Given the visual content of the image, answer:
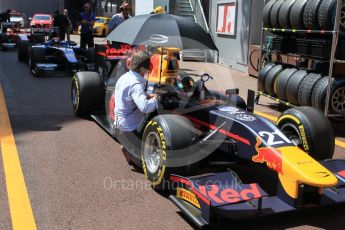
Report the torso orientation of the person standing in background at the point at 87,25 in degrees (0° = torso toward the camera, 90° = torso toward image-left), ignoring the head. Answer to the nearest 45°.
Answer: approximately 0°

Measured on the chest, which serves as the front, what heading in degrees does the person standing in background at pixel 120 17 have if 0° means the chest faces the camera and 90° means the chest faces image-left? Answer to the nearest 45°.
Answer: approximately 315°

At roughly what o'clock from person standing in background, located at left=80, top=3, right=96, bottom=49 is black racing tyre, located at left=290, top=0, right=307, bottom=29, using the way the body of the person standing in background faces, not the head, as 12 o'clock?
The black racing tyre is roughly at 11 o'clock from the person standing in background.

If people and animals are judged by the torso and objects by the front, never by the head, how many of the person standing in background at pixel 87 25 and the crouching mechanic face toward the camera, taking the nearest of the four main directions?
1

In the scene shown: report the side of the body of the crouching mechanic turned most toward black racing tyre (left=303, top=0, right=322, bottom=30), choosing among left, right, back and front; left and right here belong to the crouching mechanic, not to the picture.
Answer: front

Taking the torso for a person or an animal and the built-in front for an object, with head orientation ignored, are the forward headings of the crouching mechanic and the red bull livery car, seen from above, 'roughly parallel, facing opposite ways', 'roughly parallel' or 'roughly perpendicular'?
roughly perpendicular

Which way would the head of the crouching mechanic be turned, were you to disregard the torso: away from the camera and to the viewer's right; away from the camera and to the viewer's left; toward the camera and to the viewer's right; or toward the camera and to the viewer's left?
away from the camera and to the viewer's right

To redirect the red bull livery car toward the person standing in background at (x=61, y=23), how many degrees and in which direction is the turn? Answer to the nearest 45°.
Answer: approximately 180°

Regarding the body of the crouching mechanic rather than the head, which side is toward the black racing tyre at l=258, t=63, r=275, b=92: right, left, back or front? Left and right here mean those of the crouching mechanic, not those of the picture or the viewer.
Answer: front

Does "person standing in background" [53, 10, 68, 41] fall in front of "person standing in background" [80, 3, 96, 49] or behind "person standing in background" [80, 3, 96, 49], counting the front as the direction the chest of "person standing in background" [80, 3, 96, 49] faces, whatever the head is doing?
behind
